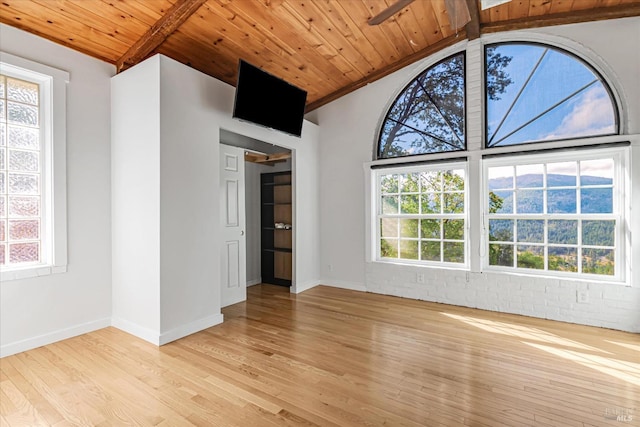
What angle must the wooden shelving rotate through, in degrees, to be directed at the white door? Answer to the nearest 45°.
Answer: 0° — it already faces it

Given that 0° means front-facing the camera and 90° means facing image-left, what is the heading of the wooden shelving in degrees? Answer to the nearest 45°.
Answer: approximately 45°

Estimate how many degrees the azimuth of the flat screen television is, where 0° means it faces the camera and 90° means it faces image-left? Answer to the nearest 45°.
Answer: approximately 315°
